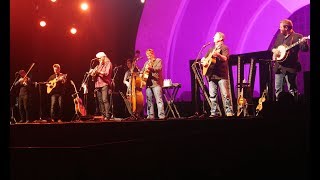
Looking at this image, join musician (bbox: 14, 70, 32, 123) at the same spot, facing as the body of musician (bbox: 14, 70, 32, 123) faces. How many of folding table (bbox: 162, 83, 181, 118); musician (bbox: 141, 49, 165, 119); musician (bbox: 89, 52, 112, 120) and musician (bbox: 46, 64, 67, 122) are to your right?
0

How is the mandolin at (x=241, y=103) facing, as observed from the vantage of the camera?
facing the viewer and to the left of the viewer

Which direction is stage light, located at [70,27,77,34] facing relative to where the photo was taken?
toward the camera

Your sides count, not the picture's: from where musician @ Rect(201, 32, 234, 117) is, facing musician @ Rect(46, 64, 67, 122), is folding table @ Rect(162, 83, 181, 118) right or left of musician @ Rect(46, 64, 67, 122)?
right

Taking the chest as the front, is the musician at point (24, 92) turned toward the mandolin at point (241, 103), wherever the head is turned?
no

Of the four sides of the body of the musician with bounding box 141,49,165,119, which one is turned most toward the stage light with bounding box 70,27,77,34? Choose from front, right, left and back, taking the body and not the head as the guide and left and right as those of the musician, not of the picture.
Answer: right

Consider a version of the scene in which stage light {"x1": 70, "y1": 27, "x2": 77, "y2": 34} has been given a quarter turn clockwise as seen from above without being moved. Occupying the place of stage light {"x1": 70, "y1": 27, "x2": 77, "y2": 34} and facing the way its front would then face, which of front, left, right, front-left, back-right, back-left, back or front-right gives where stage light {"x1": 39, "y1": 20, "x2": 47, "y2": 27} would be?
front

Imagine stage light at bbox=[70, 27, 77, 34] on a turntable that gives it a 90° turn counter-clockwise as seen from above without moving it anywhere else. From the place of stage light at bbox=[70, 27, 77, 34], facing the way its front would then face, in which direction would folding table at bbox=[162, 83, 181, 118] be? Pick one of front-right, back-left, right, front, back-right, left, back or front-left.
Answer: front-right

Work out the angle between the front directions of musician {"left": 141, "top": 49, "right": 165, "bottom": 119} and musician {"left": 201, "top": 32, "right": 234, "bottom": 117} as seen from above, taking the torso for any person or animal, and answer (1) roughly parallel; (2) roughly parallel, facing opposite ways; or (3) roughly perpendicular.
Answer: roughly parallel

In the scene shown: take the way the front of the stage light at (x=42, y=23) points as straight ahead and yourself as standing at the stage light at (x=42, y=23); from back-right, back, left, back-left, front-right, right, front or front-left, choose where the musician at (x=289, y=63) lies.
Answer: front-left

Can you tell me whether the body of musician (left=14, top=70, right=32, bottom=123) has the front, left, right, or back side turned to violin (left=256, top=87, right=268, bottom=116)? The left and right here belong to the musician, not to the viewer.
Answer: left

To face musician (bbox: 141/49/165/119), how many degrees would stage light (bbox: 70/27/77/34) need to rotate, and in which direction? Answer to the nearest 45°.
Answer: approximately 45° to its left

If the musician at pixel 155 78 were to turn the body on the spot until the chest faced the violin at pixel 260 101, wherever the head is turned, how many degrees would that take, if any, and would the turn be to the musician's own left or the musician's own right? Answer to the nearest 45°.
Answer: approximately 135° to the musician's own left

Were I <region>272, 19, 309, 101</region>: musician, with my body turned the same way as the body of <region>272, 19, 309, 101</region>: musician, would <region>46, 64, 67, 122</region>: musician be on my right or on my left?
on my right

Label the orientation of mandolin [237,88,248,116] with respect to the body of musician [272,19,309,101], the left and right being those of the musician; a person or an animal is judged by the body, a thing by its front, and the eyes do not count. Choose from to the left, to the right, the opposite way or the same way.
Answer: the same way
